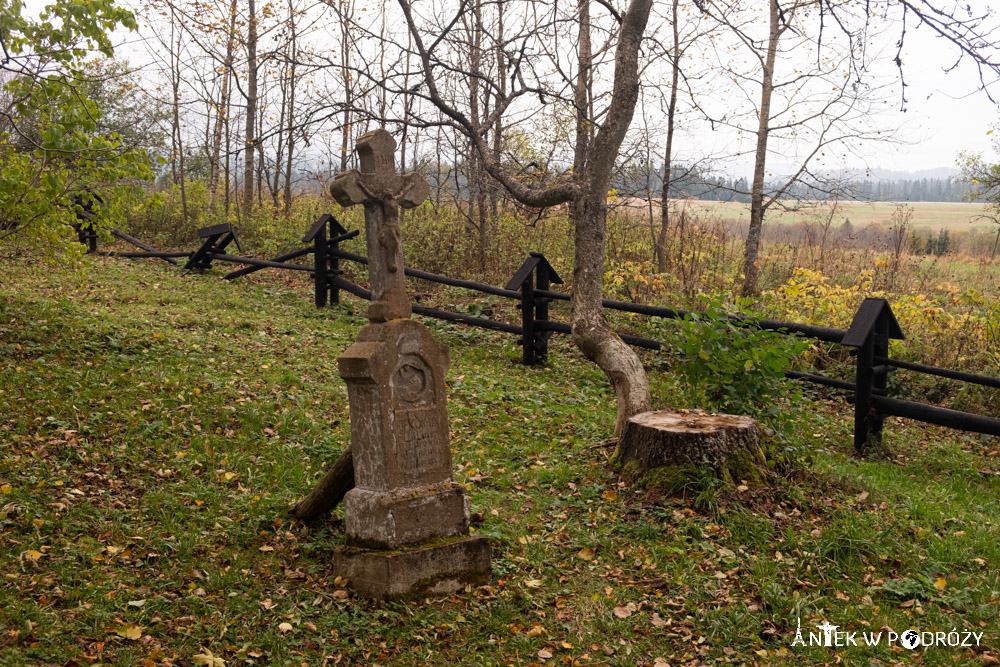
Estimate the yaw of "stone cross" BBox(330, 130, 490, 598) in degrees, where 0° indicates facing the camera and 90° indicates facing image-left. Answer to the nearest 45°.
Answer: approximately 315°

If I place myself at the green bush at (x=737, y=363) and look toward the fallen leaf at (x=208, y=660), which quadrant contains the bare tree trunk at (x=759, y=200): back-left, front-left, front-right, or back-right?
back-right

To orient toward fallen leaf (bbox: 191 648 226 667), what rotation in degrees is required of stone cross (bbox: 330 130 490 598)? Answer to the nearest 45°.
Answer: approximately 90° to its right

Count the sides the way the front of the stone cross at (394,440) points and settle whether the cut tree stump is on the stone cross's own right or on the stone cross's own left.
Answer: on the stone cross's own left

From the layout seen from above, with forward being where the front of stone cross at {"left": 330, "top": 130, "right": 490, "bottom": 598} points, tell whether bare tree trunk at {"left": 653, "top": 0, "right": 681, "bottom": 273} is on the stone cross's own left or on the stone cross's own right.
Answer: on the stone cross's own left

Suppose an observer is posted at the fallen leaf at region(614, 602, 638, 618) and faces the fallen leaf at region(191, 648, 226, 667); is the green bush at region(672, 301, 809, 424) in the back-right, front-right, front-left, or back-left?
back-right

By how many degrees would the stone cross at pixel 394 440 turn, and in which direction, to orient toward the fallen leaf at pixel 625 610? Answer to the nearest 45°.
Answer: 0° — it already faces it

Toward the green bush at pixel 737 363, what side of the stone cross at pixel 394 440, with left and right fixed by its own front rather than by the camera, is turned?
left

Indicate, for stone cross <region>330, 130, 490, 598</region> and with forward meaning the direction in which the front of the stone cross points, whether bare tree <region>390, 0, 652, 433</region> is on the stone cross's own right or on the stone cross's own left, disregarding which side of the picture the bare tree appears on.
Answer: on the stone cross's own left
